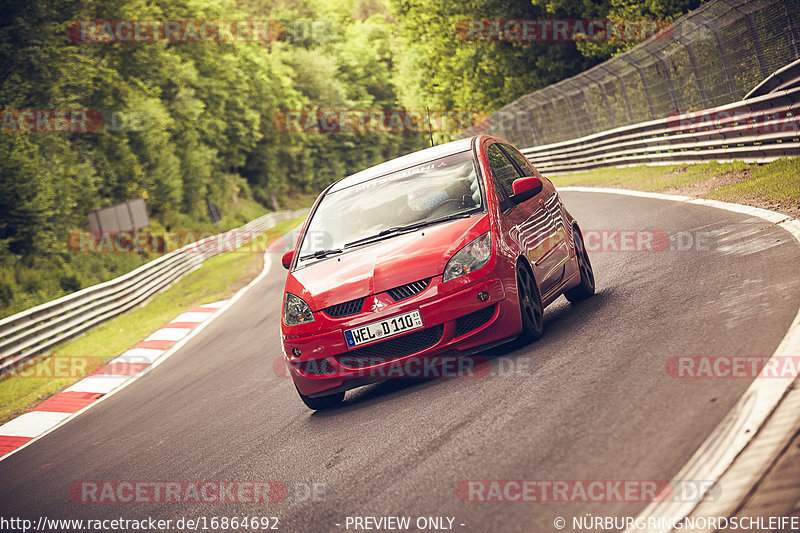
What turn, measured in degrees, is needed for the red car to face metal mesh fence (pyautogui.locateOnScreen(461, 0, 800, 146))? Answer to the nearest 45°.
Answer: approximately 180°

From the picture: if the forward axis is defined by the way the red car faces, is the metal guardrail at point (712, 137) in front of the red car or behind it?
behind

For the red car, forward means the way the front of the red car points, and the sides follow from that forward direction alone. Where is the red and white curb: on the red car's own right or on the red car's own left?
on the red car's own right

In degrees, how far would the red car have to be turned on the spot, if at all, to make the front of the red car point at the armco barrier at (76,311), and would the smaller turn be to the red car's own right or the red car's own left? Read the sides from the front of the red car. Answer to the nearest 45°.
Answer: approximately 90° to the red car's own right

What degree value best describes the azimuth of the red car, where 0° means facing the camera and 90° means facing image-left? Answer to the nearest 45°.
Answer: approximately 45°
